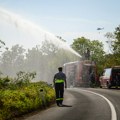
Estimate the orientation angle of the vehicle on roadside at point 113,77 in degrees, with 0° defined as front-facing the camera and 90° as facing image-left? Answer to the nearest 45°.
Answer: approximately 45°

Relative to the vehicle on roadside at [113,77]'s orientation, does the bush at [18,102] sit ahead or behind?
ahead
